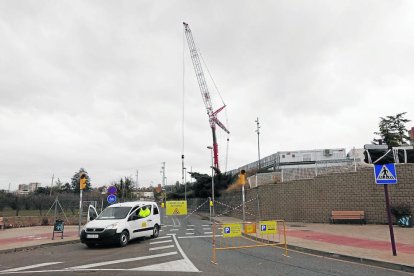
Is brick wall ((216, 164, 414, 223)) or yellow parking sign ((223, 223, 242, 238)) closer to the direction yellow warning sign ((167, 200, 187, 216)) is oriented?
the yellow parking sign

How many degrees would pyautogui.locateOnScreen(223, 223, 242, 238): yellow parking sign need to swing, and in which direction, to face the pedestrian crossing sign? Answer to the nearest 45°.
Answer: approximately 90° to its left

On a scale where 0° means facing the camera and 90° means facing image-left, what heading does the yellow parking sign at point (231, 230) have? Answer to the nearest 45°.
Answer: approximately 0°

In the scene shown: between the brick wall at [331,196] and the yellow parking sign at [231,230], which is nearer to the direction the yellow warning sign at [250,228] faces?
the yellow parking sign

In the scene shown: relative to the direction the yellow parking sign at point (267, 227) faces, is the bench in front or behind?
behind

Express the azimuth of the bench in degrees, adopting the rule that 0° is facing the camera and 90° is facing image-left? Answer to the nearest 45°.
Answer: approximately 0°

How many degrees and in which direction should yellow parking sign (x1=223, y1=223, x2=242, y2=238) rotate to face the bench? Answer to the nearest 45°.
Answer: approximately 135° to its left

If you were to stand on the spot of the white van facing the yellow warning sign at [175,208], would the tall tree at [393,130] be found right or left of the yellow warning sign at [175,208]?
right
